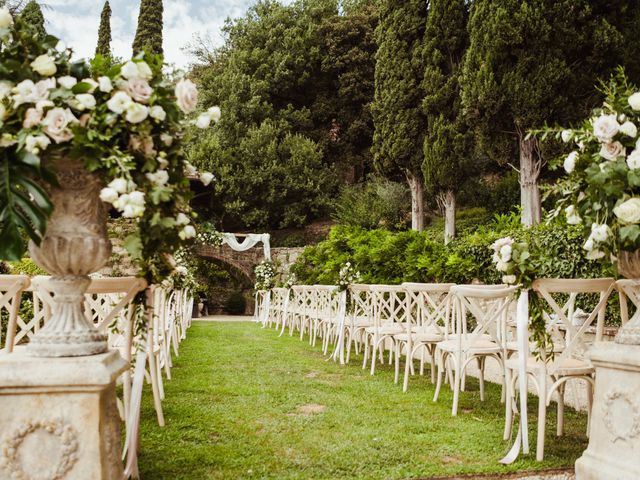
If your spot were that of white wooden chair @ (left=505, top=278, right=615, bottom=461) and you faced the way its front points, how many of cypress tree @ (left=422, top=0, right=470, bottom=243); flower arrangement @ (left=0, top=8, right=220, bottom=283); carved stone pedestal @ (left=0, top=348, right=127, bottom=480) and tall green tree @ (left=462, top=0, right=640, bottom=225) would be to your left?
2

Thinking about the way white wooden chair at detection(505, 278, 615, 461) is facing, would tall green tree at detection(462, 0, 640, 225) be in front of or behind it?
in front

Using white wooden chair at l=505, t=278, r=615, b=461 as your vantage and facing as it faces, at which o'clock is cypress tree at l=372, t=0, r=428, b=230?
The cypress tree is roughly at 1 o'clock from the white wooden chair.

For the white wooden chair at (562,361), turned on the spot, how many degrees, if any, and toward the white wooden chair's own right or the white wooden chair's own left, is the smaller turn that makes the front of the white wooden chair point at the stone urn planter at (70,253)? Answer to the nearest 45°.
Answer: approximately 90° to the white wooden chair's own left

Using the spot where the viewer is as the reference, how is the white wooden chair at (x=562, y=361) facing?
facing away from the viewer and to the left of the viewer

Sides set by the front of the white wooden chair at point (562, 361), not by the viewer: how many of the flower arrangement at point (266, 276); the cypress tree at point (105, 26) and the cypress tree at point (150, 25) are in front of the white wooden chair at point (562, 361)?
3

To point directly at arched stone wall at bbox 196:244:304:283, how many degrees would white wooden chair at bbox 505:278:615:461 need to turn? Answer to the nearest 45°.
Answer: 0° — it already faces it

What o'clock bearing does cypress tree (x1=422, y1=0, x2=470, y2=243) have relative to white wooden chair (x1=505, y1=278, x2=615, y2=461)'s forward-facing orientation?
The cypress tree is roughly at 1 o'clock from the white wooden chair.

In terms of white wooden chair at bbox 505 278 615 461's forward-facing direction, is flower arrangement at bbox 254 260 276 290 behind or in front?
in front

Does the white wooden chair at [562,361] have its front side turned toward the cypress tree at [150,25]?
yes

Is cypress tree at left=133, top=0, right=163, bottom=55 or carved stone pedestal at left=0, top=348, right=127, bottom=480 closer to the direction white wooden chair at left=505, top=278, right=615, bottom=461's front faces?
the cypress tree

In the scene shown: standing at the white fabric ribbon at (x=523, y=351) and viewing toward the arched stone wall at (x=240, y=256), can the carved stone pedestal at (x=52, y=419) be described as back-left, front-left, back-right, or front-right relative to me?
back-left
